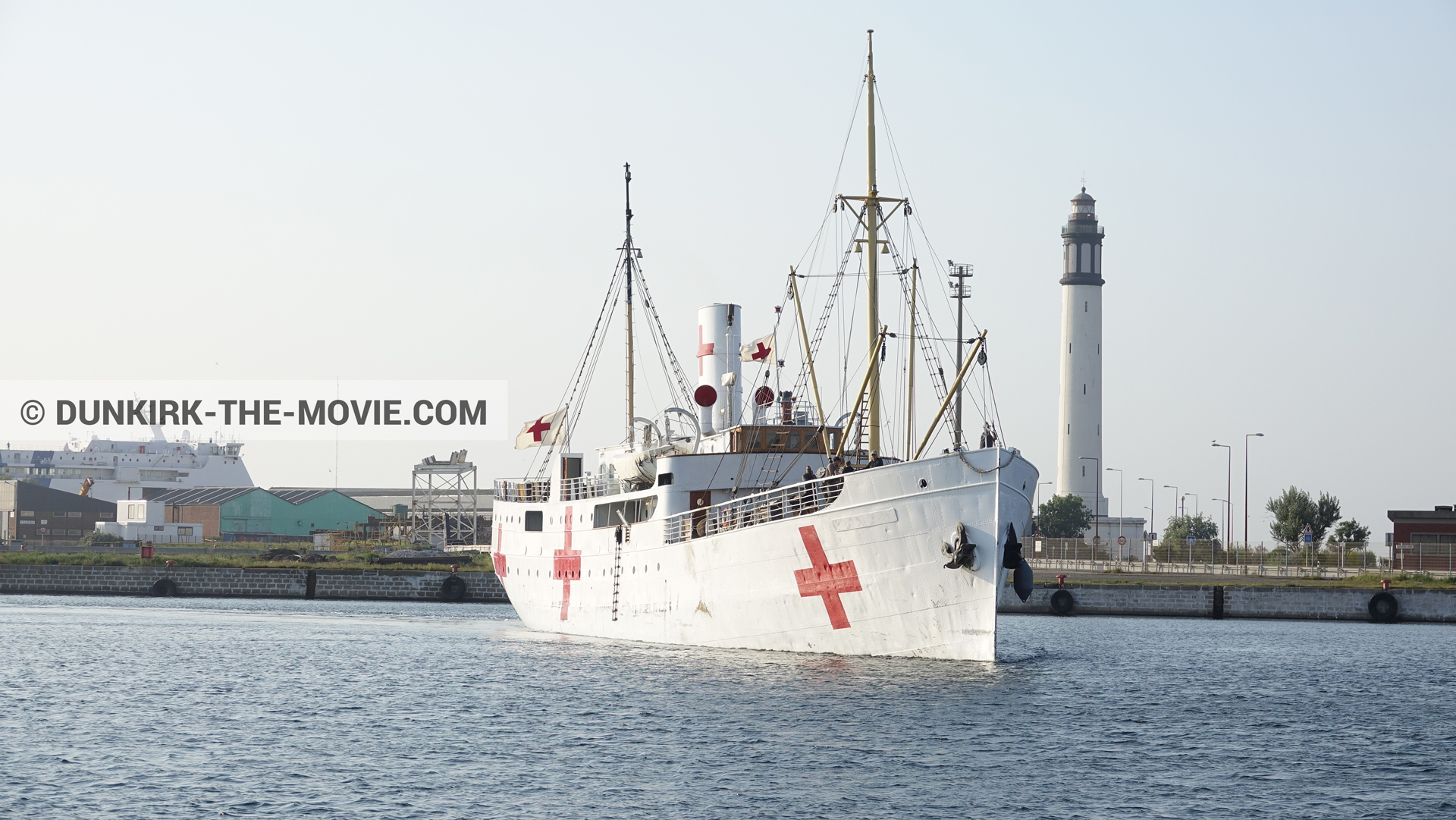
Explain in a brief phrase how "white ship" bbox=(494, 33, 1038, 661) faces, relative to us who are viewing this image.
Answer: facing the viewer and to the right of the viewer
